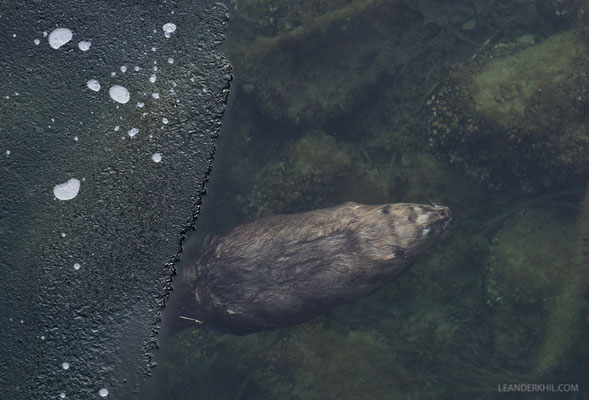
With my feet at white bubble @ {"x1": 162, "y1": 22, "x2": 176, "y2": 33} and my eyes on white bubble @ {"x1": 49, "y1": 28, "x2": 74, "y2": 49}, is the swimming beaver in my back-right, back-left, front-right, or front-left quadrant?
back-left

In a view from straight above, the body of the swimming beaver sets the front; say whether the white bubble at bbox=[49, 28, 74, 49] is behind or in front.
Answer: behind

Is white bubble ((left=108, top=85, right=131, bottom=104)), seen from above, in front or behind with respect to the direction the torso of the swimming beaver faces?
behind

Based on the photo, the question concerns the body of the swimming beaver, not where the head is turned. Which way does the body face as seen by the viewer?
to the viewer's right

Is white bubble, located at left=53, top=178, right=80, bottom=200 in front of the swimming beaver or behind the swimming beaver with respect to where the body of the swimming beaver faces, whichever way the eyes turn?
behind

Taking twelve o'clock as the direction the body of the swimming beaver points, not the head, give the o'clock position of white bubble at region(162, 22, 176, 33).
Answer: The white bubble is roughly at 9 o'clock from the swimming beaver.
